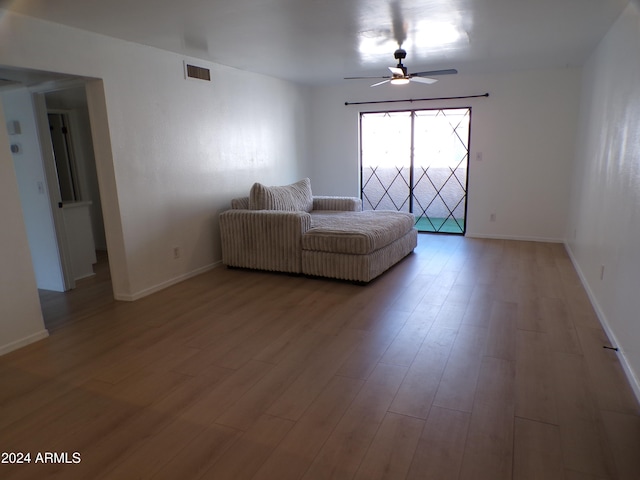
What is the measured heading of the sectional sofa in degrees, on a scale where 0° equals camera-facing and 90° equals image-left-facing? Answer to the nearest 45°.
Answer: approximately 315°
